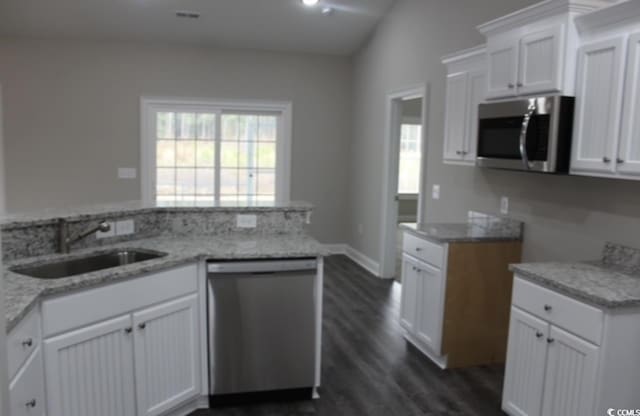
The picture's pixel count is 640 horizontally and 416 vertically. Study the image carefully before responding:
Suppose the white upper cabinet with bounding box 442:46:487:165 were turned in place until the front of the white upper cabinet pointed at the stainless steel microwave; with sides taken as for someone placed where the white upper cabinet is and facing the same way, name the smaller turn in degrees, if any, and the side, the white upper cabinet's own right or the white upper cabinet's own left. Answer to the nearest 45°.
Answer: approximately 90° to the white upper cabinet's own left

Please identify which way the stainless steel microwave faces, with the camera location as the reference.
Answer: facing the viewer and to the left of the viewer

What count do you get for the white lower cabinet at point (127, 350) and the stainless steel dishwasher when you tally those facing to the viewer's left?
0

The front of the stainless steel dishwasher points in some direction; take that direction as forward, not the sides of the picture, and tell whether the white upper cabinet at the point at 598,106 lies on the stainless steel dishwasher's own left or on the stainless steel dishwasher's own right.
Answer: on the stainless steel dishwasher's own left

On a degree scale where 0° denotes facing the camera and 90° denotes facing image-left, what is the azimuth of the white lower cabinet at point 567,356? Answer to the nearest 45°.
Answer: approximately 45°

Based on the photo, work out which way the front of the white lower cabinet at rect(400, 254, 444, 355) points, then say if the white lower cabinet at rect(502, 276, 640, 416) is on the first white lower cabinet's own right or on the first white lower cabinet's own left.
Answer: on the first white lower cabinet's own left

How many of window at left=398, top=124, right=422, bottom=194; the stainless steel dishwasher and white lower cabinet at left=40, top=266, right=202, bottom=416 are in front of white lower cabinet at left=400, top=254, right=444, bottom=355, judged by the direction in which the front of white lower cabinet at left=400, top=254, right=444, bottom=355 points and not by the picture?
2

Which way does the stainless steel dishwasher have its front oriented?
toward the camera

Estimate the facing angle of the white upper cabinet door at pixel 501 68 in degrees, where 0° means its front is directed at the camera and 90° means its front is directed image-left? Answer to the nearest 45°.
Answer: approximately 45°

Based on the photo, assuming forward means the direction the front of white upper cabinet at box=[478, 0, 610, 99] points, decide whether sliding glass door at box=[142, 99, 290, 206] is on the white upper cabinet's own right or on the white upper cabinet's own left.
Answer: on the white upper cabinet's own right

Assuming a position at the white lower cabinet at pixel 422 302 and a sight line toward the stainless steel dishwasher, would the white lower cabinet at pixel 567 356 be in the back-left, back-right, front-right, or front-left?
front-left

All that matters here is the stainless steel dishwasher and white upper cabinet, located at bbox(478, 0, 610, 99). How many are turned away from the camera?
0

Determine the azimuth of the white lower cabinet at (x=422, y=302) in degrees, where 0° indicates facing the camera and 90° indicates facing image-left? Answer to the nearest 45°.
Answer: approximately 45°

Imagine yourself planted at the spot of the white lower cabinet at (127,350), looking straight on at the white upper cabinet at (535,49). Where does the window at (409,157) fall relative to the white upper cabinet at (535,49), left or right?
left

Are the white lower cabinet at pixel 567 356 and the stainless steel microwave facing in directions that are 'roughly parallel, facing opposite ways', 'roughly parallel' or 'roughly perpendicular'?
roughly parallel

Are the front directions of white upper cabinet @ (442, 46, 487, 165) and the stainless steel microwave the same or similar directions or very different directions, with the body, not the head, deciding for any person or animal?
same or similar directions

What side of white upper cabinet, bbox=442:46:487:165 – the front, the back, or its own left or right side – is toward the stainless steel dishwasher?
front

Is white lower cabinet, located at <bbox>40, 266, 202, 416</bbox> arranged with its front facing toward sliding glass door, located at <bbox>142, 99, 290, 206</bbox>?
no
